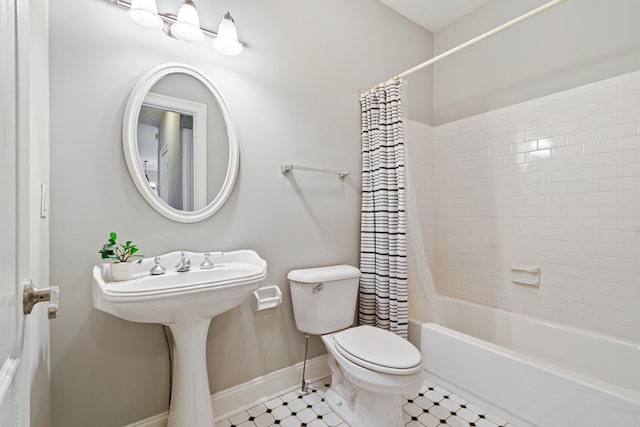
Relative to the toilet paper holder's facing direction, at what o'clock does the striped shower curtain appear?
The striped shower curtain is roughly at 10 o'clock from the toilet paper holder.

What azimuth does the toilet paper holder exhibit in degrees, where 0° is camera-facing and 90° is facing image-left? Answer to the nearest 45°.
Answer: approximately 315°

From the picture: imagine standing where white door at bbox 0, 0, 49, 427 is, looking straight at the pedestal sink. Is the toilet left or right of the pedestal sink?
right

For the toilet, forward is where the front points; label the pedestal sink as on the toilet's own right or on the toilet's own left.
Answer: on the toilet's own right

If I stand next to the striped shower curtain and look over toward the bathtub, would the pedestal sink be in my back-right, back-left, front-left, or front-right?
back-right

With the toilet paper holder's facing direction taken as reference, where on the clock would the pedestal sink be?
The pedestal sink is roughly at 3 o'clock from the toilet paper holder.
